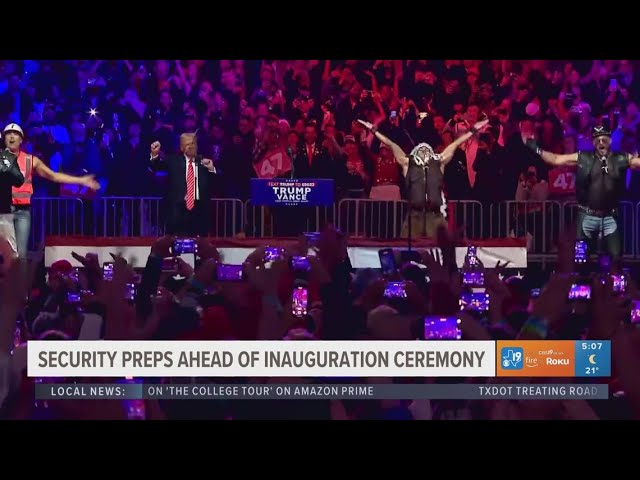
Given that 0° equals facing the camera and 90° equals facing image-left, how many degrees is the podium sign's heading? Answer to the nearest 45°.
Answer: approximately 0°

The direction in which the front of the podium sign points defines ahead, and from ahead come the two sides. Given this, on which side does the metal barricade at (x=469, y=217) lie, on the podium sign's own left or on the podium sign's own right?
on the podium sign's own left

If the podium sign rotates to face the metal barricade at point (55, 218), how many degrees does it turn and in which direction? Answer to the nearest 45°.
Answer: approximately 90° to its right

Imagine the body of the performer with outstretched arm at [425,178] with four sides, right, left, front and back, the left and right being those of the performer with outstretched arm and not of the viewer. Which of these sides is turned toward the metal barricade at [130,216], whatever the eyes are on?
right

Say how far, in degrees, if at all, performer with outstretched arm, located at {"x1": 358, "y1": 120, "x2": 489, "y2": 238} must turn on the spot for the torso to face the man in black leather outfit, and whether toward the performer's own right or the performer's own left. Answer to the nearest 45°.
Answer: approximately 90° to the performer's own left

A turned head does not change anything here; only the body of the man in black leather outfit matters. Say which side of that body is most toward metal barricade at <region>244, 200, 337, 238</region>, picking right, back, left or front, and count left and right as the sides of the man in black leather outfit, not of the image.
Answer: right

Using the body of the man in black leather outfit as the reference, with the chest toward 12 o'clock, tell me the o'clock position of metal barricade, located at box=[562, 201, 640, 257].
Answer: The metal barricade is roughly at 7 o'clock from the man in black leather outfit.

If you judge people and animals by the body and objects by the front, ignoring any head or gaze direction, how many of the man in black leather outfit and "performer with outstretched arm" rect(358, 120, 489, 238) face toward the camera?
2

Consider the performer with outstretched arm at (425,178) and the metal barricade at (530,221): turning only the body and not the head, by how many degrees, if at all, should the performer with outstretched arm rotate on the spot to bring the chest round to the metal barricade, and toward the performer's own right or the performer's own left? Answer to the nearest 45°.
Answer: approximately 135° to the performer's own left
